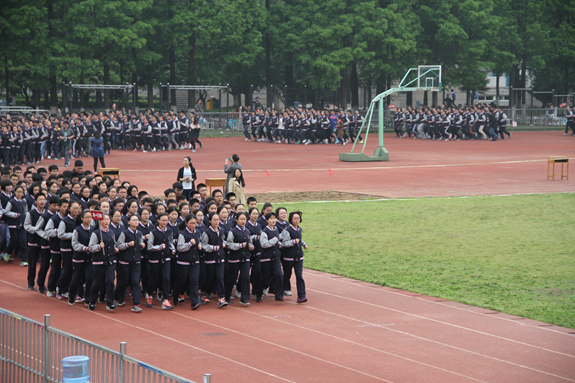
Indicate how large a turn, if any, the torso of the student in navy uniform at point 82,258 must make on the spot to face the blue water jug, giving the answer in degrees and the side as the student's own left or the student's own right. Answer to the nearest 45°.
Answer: approximately 45° to the student's own right

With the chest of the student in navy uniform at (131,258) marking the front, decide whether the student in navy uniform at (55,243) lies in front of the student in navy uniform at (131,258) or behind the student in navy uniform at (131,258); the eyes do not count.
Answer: behind

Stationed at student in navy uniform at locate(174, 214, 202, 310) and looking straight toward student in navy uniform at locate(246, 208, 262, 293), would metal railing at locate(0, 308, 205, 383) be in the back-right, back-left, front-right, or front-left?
back-right

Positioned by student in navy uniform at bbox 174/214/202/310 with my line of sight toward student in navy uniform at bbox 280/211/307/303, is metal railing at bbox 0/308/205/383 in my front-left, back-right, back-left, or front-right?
back-right

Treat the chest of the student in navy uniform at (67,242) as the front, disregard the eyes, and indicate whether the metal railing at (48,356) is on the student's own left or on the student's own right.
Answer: on the student's own right
